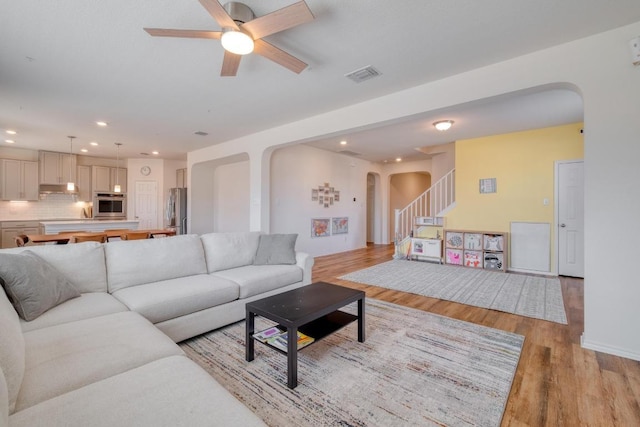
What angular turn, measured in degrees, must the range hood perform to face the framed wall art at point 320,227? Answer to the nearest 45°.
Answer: approximately 45° to its left

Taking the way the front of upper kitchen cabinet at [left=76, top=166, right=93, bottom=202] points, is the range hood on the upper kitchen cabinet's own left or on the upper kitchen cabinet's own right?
on the upper kitchen cabinet's own right

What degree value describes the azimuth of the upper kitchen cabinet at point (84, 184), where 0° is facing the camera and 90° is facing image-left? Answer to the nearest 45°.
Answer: approximately 0°

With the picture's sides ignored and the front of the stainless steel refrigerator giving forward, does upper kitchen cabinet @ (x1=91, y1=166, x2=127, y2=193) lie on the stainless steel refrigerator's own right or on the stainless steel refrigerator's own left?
on the stainless steel refrigerator's own right

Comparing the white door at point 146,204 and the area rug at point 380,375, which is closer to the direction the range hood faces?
the area rug

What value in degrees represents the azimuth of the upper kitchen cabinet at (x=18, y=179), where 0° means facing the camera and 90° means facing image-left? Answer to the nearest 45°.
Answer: approximately 0°

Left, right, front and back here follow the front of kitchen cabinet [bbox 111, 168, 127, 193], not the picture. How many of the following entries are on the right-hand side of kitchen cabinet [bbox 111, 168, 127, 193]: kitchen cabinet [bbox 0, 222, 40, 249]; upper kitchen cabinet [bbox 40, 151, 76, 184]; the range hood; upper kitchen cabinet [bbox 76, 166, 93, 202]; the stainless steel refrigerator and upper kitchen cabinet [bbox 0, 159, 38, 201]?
5

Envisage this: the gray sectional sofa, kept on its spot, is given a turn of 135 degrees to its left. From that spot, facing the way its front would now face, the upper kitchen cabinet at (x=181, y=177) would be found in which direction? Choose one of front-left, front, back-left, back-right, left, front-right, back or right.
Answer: front

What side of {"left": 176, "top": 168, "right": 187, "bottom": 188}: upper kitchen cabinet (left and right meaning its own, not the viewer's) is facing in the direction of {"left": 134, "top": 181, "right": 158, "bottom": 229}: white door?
right

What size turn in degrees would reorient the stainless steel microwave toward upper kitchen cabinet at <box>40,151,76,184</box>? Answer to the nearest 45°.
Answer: approximately 90° to its right

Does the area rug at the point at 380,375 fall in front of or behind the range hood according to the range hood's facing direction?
in front

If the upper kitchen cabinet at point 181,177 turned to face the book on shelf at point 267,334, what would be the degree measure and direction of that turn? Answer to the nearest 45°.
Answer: approximately 45° to its left

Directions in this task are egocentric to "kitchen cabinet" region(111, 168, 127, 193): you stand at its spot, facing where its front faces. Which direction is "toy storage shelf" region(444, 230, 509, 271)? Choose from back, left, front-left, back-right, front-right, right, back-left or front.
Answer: front-left

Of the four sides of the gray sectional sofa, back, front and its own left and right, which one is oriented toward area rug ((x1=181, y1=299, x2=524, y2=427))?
front

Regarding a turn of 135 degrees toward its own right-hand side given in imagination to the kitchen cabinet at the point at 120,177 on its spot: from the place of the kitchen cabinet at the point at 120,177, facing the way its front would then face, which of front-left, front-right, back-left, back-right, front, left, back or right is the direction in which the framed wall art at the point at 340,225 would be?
back
